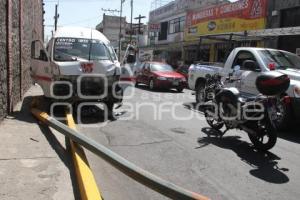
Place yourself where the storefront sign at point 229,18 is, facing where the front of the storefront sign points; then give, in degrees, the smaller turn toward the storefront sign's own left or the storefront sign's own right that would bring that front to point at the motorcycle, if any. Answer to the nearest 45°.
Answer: approximately 45° to the storefront sign's own left

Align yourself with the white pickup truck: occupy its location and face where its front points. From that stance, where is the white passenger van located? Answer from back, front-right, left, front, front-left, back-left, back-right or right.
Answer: back-right

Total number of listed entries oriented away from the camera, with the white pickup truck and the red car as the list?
0

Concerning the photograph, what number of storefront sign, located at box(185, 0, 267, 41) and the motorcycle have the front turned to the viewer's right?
0

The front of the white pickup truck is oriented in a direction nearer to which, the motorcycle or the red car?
the motorcycle

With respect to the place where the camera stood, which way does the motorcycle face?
facing away from the viewer and to the left of the viewer

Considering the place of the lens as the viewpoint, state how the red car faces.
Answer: facing the viewer and to the right of the viewer

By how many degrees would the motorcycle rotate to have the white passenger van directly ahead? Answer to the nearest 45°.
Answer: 0° — it already faces it

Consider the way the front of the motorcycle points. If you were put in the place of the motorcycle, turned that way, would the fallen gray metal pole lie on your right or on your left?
on your left

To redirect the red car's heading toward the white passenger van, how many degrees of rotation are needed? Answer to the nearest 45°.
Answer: approximately 45° to its right

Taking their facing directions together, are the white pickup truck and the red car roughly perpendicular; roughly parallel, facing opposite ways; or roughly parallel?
roughly parallel

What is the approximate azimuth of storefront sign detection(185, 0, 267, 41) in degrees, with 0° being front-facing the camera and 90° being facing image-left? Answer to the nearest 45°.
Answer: approximately 45°

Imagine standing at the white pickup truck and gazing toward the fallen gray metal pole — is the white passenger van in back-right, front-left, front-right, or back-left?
front-right

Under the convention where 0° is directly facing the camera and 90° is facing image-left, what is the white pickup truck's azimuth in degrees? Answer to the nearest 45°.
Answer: approximately 315°
